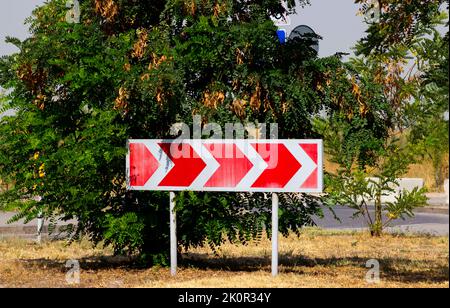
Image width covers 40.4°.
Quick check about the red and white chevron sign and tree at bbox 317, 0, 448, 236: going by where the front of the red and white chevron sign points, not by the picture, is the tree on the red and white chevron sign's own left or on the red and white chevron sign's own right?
on the red and white chevron sign's own left

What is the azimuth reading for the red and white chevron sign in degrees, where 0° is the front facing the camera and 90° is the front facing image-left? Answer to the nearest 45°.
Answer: approximately 0°
